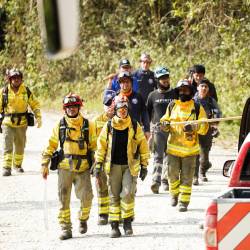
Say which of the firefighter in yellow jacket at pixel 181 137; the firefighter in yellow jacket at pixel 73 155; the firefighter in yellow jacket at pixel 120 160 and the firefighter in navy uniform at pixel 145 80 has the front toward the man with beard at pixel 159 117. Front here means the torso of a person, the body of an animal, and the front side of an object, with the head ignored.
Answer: the firefighter in navy uniform

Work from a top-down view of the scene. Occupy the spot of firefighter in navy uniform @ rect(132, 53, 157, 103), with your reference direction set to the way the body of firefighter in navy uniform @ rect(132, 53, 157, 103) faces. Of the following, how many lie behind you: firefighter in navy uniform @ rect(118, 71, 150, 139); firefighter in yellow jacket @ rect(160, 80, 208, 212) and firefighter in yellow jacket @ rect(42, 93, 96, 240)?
0

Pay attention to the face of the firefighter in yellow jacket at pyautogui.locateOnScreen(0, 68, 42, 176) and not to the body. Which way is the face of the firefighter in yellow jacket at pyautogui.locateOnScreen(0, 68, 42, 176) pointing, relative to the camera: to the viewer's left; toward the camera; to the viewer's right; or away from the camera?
toward the camera

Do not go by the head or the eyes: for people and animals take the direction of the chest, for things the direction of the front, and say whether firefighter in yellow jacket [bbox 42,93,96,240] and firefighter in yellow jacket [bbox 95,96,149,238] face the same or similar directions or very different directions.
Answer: same or similar directions

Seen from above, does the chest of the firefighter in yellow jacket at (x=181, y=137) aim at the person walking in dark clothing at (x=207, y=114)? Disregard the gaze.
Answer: no

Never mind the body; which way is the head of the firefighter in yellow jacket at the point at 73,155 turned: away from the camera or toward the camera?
toward the camera

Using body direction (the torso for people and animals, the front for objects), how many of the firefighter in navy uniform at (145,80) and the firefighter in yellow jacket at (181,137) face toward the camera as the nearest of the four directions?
2

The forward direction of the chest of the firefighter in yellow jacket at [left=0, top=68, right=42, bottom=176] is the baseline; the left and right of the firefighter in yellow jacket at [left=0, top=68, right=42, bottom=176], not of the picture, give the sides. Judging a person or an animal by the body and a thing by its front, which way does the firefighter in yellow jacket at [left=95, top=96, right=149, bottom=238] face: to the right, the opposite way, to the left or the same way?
the same way

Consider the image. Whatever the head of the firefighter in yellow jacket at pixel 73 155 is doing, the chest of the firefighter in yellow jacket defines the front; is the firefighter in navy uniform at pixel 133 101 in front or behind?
behind

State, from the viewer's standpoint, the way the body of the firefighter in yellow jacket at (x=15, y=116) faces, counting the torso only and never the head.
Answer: toward the camera

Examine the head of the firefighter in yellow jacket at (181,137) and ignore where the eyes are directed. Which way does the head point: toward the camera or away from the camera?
toward the camera

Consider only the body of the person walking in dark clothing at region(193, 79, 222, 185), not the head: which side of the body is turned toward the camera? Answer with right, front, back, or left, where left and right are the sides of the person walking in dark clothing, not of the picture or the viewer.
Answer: front

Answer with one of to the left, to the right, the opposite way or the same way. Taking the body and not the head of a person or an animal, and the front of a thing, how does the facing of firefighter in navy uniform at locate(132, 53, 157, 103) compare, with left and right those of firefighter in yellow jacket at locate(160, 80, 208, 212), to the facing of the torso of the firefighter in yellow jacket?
the same way

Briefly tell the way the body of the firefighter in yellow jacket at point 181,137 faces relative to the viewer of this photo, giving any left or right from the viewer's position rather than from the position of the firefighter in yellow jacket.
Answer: facing the viewer

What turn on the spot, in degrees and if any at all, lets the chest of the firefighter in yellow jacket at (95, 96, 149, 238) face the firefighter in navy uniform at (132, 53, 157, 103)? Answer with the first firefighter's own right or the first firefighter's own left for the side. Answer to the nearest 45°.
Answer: approximately 180°

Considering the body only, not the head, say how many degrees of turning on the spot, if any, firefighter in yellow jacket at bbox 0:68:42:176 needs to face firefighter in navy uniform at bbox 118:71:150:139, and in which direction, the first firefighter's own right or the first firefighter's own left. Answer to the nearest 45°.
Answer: approximately 45° to the first firefighter's own left

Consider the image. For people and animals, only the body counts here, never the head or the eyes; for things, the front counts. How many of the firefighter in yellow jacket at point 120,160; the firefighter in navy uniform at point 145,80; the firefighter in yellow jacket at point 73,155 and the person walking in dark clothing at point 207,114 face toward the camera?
4
